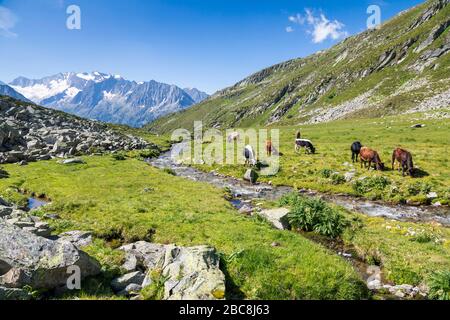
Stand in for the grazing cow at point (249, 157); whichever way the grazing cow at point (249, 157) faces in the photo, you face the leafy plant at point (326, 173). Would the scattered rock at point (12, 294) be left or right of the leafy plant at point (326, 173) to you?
right

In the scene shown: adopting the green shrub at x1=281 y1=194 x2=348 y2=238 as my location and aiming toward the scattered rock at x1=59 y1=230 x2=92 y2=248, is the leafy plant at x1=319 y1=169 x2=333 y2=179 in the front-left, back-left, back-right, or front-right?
back-right

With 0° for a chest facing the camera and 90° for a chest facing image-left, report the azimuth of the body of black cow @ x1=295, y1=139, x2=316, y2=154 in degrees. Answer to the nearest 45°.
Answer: approximately 270°

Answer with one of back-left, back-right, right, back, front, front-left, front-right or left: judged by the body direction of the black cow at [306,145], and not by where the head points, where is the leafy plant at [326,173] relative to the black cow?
right
